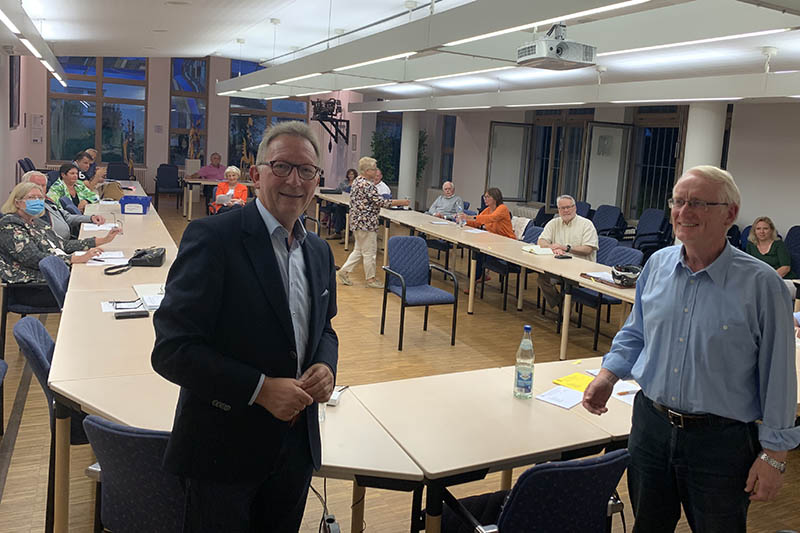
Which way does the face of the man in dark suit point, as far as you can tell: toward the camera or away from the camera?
toward the camera

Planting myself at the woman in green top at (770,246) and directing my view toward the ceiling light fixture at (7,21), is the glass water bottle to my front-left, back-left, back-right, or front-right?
front-left

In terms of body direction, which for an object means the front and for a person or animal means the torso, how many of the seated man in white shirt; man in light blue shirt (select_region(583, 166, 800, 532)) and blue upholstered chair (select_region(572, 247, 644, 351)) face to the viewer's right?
0

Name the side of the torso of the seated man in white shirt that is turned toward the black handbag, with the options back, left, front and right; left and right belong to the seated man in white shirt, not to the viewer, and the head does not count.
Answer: front

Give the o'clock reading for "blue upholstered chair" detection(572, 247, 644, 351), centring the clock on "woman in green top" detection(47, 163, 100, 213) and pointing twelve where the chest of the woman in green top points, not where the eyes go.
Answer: The blue upholstered chair is roughly at 12 o'clock from the woman in green top.

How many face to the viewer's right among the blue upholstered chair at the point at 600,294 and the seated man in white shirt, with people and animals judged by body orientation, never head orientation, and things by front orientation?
0

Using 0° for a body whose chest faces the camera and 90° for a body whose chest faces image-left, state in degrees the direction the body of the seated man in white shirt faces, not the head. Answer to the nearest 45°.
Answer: approximately 45°

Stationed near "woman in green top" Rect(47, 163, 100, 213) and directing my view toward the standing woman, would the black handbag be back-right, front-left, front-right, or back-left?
front-right

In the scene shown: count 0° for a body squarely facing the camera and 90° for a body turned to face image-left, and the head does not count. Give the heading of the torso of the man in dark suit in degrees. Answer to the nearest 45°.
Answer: approximately 315°

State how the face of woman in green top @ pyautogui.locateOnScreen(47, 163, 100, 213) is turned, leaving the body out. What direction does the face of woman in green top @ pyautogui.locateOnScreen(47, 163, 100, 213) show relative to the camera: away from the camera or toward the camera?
toward the camera

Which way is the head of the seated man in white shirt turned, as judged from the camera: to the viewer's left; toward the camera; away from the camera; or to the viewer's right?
toward the camera

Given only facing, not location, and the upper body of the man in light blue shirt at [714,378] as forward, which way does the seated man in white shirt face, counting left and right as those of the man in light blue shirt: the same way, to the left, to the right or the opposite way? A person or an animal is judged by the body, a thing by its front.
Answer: the same way

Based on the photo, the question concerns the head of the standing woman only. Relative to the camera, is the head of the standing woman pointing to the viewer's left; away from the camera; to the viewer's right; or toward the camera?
to the viewer's right

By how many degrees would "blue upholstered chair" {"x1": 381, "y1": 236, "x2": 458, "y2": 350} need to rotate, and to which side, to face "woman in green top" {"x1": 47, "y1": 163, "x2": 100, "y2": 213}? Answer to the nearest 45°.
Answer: approximately 180°

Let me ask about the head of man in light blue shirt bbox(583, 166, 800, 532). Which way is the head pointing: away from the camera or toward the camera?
toward the camera

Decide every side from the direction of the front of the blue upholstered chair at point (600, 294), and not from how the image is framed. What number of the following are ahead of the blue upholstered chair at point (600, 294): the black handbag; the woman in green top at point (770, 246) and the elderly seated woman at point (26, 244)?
2
